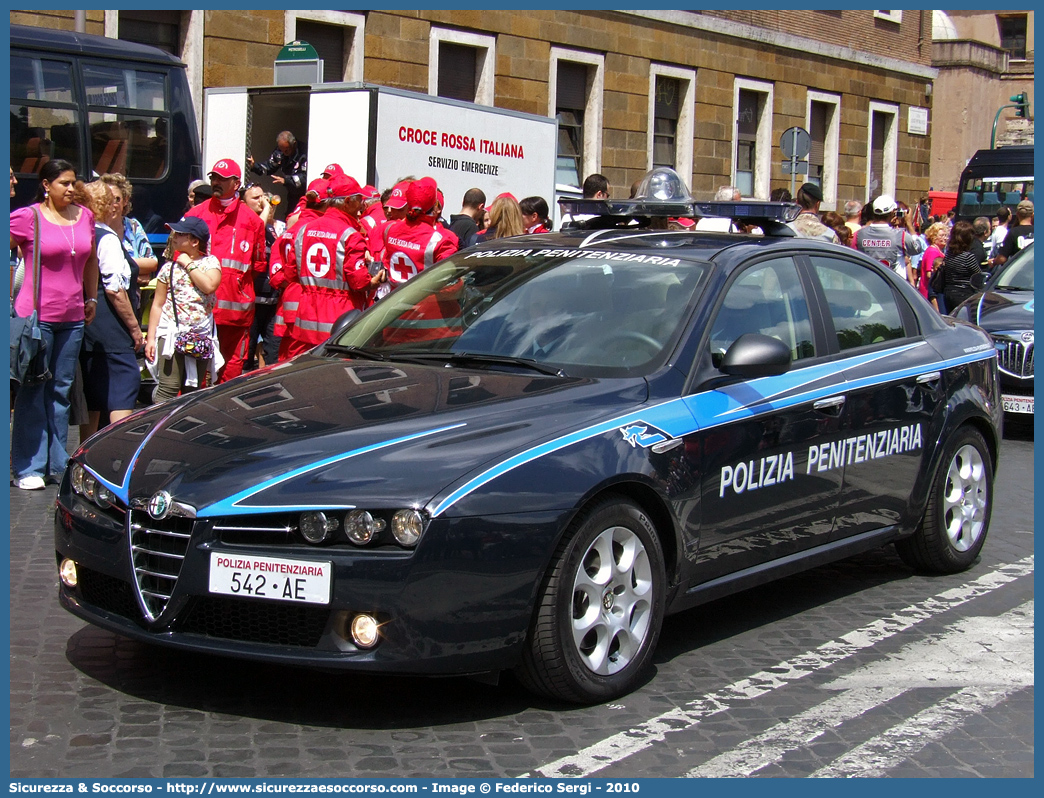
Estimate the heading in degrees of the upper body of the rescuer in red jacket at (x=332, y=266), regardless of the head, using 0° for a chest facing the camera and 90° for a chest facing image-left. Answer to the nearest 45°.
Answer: approximately 225°

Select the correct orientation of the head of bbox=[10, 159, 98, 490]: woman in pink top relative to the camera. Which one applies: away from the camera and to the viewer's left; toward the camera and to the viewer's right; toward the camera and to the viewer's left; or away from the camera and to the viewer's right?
toward the camera and to the viewer's right

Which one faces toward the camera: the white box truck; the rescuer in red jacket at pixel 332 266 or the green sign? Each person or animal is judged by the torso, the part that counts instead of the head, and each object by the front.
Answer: the green sign

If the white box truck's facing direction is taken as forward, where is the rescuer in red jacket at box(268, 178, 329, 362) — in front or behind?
behind

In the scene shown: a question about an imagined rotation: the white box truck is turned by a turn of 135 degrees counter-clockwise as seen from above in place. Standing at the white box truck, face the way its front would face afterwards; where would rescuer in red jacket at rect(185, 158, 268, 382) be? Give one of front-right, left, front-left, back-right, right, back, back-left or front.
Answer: left

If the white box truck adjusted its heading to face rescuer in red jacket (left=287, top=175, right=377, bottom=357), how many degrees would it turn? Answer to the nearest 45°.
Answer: approximately 135° to its right

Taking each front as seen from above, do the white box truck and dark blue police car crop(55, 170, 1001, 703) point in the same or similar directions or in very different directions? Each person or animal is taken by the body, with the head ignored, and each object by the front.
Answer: very different directions

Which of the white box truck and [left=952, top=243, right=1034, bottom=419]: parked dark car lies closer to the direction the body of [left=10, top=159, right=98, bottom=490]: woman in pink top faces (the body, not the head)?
the parked dark car

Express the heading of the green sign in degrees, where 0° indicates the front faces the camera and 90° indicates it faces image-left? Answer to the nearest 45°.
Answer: approximately 0°
